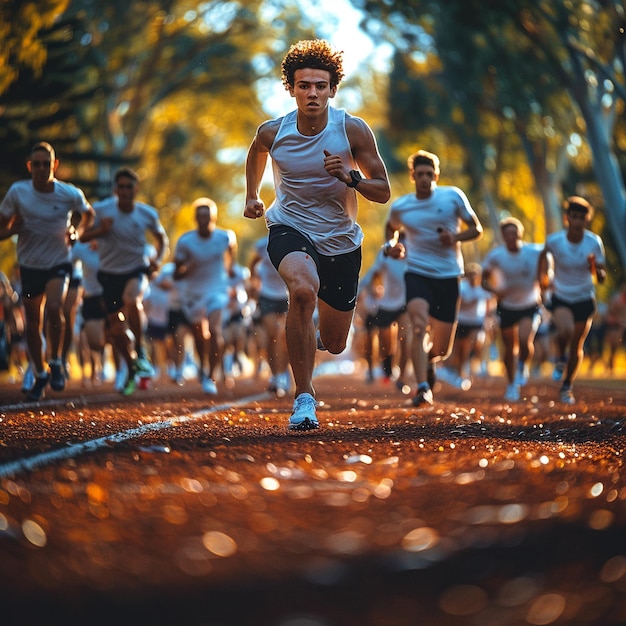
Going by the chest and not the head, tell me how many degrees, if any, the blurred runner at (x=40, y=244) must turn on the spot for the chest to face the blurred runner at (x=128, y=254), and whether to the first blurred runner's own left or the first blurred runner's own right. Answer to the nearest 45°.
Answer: approximately 135° to the first blurred runner's own left

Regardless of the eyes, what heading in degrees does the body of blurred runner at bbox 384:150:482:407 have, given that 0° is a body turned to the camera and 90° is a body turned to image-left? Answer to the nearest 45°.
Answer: approximately 0°

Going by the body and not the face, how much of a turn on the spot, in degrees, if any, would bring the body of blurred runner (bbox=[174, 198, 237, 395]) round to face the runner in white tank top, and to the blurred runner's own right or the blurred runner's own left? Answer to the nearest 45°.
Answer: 0° — they already face them

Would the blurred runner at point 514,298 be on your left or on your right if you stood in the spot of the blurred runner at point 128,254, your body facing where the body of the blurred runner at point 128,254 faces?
on your left

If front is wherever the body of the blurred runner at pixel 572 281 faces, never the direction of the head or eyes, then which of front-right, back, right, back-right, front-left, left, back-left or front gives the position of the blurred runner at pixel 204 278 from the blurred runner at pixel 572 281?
right

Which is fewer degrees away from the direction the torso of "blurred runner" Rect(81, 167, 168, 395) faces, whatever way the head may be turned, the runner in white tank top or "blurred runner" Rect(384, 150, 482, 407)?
the runner in white tank top
